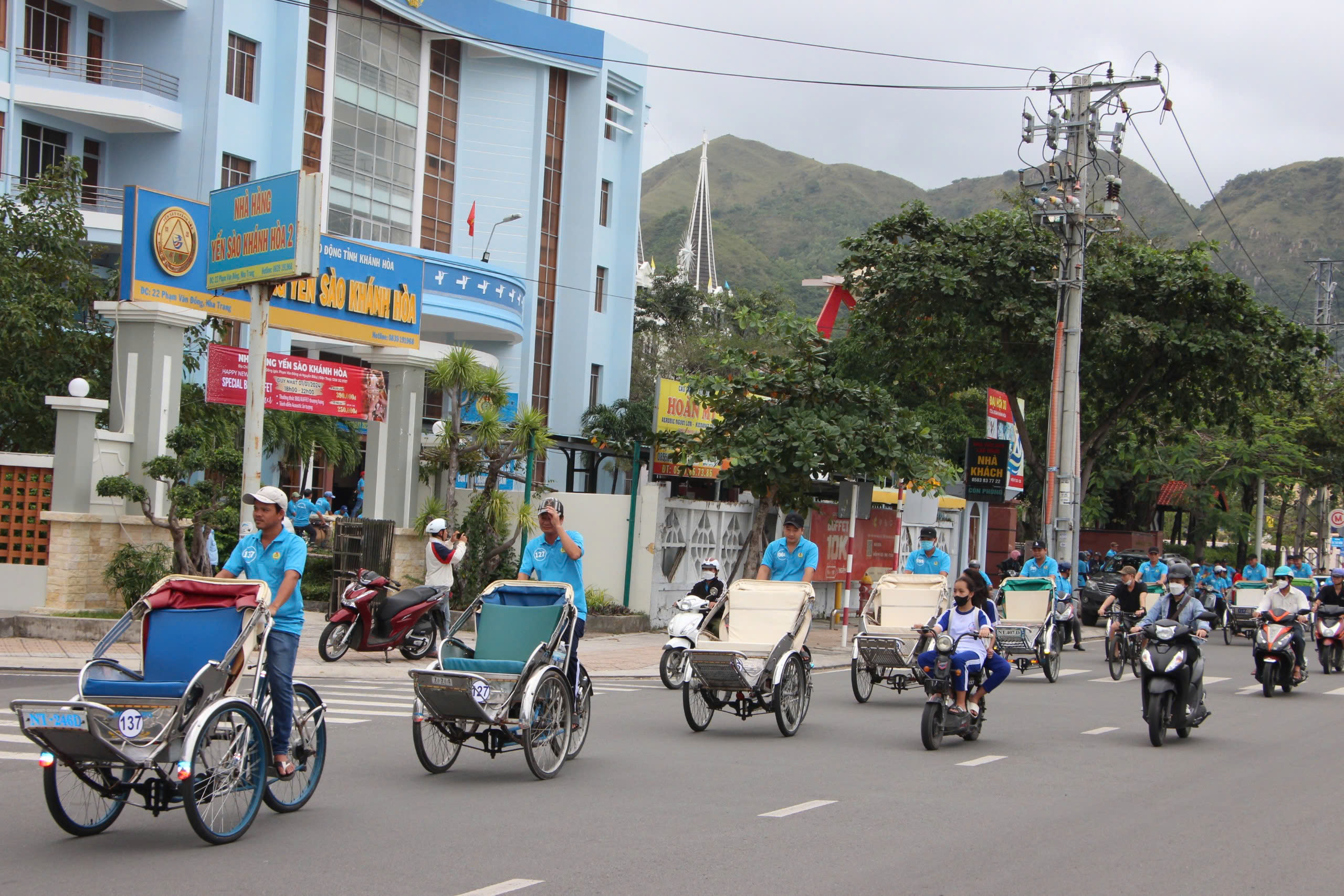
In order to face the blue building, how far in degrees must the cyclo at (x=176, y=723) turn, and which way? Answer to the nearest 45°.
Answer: approximately 135° to its right

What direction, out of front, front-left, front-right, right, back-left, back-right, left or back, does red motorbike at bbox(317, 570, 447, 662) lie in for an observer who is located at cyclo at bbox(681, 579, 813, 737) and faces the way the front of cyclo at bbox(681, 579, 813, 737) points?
right

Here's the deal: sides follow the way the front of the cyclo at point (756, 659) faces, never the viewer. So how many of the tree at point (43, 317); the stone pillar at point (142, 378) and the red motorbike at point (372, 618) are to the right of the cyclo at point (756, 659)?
3

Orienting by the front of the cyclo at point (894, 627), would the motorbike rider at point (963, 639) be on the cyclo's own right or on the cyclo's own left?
on the cyclo's own left

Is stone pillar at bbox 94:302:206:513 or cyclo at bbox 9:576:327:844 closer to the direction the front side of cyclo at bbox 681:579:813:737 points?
the cyclo

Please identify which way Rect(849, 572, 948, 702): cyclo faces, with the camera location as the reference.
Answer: facing the viewer and to the left of the viewer

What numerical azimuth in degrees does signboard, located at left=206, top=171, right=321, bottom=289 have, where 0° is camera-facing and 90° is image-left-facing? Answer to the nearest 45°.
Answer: approximately 45°

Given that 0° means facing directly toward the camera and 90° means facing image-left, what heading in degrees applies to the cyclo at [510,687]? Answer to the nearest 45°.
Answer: approximately 45°

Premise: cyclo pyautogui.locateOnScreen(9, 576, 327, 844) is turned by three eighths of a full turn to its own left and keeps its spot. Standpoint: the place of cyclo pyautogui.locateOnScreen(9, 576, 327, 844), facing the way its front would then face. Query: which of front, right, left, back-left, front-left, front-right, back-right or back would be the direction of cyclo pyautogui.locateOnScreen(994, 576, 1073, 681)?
front-left

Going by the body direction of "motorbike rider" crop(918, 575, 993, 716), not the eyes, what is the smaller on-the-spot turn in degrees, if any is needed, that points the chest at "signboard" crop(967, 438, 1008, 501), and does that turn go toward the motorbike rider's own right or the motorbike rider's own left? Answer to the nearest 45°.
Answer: approximately 135° to the motorbike rider's own right

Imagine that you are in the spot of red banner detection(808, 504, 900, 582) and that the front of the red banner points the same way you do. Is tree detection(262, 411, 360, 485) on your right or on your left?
on your right

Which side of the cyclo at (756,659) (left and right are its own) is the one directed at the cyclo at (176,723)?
front

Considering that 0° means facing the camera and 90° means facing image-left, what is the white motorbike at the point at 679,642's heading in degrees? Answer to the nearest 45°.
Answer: approximately 45°

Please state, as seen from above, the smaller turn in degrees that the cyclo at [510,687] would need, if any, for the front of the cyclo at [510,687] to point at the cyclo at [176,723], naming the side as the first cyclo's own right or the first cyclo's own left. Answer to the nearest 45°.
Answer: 0° — it already faces it

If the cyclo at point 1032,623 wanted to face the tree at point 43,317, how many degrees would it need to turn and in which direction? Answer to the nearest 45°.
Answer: approximately 45° to its right

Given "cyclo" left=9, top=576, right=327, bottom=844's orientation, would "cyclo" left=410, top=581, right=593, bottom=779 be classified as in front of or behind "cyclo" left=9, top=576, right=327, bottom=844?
behind

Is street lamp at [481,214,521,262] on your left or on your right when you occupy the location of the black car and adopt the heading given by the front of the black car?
on your right
